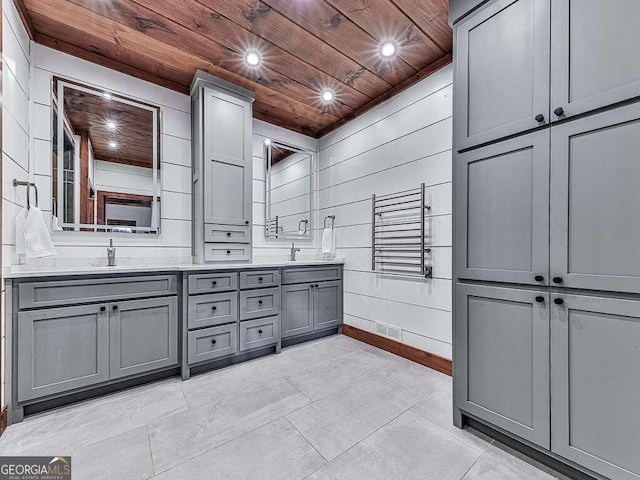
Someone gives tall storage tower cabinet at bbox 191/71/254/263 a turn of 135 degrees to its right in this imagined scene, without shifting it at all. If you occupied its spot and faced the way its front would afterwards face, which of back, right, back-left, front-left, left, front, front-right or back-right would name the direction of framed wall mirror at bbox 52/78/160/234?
front

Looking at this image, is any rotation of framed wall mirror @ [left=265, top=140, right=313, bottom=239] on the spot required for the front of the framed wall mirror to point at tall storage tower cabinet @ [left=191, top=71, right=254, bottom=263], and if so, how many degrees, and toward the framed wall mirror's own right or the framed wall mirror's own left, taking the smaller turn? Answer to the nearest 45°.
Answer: approximately 90° to the framed wall mirror's own right

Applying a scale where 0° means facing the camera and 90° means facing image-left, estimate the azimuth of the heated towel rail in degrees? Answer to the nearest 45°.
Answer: approximately 45°

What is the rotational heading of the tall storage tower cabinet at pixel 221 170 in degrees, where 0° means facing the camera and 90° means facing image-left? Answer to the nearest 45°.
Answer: approximately 315°

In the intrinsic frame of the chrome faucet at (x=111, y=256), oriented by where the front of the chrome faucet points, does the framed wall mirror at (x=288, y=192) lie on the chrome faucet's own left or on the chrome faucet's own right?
on the chrome faucet's own left

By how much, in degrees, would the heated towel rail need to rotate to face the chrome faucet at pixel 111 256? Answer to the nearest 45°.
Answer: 0° — it already faces it

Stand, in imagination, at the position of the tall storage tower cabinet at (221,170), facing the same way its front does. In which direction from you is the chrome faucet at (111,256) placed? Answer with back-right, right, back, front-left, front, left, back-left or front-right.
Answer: back-right

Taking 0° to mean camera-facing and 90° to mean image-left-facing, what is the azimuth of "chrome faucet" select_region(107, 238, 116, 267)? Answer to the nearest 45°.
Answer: approximately 0°

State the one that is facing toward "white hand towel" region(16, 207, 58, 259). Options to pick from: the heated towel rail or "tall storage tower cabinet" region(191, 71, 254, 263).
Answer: the heated towel rail

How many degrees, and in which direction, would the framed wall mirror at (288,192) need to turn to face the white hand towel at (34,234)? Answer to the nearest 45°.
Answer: approximately 90° to its right
